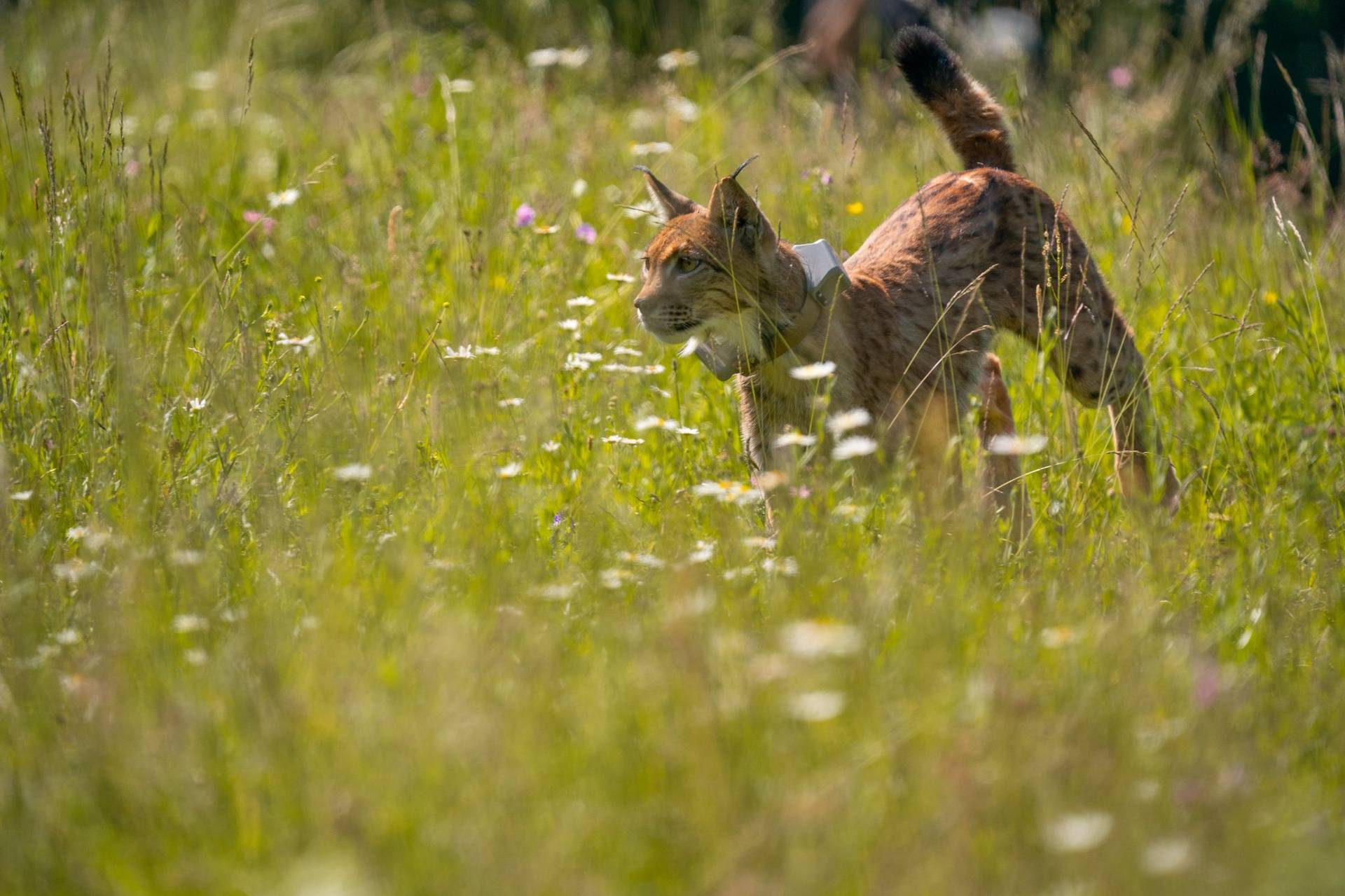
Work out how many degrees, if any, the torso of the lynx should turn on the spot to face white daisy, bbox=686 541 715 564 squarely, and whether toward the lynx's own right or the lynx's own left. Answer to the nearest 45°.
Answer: approximately 90° to the lynx's own left

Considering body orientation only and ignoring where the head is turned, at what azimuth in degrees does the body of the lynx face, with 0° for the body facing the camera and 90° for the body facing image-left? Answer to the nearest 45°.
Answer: approximately 90°

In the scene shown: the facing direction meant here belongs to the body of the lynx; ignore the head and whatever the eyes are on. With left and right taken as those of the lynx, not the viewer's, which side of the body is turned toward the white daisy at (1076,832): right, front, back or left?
left

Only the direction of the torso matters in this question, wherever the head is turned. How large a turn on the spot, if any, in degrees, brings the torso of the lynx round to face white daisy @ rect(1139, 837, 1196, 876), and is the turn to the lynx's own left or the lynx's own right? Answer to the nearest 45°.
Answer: approximately 90° to the lynx's own left

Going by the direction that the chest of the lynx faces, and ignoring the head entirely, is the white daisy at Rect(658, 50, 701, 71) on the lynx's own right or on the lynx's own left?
on the lynx's own right

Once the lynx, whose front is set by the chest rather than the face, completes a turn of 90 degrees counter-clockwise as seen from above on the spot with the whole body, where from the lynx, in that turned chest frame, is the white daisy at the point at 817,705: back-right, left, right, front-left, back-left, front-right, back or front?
front
